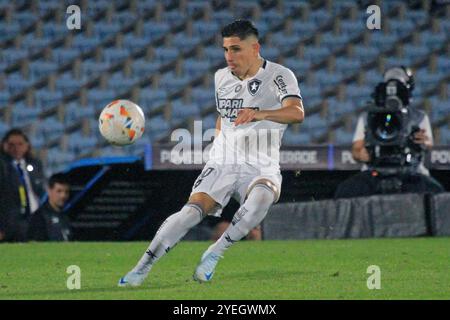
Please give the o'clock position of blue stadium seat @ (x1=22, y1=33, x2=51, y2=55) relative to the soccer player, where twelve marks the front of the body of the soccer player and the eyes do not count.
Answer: The blue stadium seat is roughly at 4 o'clock from the soccer player.

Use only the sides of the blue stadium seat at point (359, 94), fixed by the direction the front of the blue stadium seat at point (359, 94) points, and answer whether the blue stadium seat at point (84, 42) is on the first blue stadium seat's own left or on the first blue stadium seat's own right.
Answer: on the first blue stadium seat's own right

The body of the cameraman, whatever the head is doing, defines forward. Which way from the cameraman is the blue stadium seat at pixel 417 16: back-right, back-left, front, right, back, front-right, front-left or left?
back

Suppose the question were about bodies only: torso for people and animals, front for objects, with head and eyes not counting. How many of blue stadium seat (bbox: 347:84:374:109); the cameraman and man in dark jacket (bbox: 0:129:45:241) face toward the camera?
3

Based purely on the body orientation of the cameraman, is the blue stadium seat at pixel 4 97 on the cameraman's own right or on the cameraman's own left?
on the cameraman's own right

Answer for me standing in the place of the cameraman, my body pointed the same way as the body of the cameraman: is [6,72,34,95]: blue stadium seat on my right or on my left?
on my right

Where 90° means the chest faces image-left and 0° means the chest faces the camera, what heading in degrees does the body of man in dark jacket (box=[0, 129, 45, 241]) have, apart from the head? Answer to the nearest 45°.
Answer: approximately 0°

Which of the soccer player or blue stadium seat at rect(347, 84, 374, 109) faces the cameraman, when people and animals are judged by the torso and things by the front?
the blue stadium seat

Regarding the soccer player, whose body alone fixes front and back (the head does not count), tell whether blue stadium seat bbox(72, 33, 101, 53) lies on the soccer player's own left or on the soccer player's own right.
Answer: on the soccer player's own right

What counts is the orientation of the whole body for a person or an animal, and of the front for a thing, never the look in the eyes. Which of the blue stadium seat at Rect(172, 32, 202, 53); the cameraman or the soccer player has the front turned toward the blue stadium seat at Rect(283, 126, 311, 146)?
the blue stadium seat at Rect(172, 32, 202, 53)
